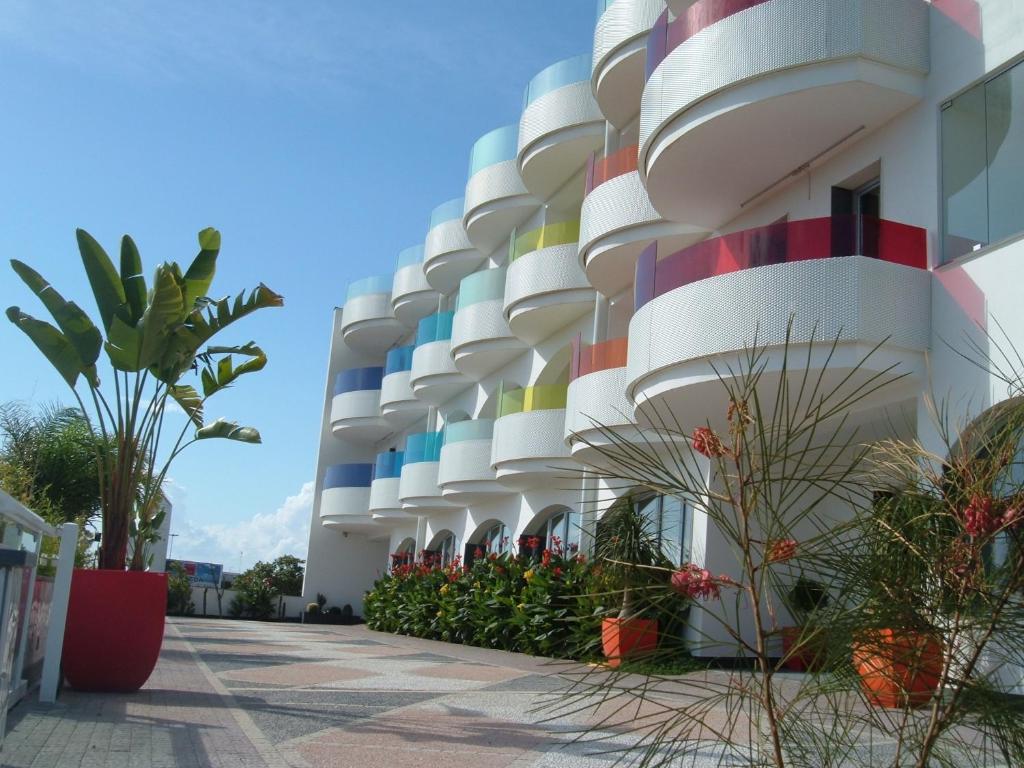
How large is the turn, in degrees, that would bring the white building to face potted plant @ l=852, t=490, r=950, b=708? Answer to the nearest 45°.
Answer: approximately 45° to its left

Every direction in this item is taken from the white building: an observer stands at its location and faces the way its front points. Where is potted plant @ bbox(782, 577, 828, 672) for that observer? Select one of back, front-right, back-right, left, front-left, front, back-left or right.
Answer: front-left

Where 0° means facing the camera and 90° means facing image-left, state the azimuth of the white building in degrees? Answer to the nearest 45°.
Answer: approximately 45°

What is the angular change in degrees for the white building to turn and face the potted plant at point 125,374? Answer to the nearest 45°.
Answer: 0° — it already faces it

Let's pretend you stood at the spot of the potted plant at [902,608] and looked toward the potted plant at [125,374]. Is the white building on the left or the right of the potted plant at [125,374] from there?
right
